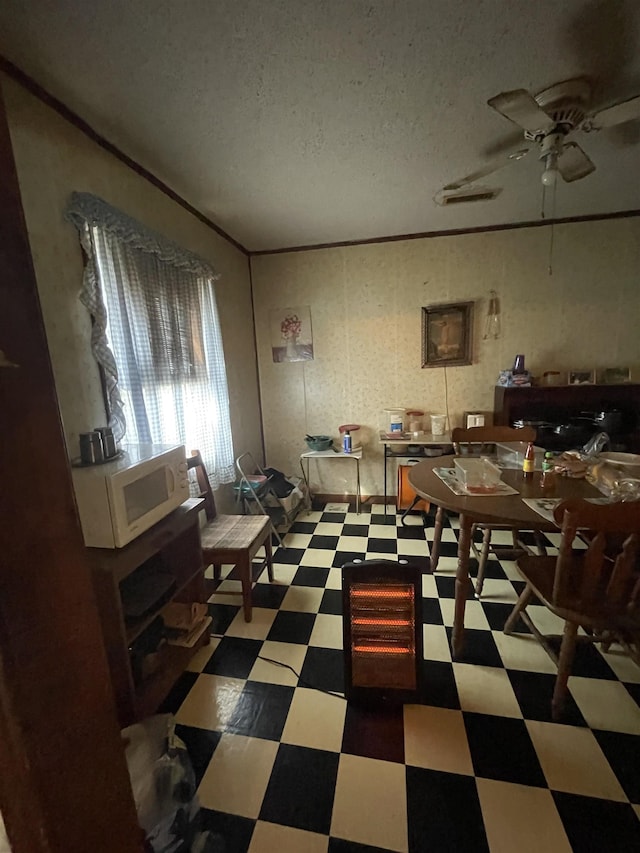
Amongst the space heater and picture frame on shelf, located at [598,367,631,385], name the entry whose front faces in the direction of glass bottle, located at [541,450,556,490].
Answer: the picture frame on shelf

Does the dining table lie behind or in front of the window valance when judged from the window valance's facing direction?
in front

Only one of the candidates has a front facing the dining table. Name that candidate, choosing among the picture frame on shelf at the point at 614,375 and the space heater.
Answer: the picture frame on shelf

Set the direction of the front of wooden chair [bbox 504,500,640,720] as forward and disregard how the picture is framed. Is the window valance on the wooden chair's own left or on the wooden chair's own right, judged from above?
on the wooden chair's own left

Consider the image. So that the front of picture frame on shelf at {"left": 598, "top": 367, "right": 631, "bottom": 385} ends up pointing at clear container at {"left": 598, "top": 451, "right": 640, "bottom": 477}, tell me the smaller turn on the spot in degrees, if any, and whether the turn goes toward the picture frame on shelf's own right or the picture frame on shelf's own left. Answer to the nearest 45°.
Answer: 0° — it already faces it

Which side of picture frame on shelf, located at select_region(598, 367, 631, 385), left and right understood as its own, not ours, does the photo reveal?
front

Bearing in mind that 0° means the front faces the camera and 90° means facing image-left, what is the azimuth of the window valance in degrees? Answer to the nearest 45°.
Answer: approximately 315°

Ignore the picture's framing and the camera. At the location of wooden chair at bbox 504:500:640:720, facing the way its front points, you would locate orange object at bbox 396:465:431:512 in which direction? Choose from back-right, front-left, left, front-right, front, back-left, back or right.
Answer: front

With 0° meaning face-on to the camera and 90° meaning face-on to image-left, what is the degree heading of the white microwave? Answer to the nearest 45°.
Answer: approximately 315°

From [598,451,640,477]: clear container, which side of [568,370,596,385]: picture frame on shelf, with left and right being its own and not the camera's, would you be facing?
front

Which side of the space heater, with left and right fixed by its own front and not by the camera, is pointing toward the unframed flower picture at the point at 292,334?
back

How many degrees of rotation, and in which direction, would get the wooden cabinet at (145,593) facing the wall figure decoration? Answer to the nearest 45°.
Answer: approximately 45° to its left

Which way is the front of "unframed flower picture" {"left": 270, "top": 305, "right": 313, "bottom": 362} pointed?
toward the camera

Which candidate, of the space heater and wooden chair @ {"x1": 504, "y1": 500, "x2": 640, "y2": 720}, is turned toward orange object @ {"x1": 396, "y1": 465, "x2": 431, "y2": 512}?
the wooden chair

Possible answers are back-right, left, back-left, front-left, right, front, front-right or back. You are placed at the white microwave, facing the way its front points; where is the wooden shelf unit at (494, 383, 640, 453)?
front-left

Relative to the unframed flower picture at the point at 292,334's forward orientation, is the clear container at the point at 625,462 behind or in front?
in front

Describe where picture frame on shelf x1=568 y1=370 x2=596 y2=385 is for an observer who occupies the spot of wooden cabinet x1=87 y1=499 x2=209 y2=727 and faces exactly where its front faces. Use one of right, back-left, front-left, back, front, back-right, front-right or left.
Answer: front-left

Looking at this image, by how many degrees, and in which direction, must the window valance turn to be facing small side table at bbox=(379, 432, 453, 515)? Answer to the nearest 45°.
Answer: approximately 45° to its left
